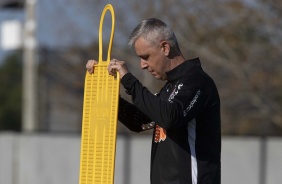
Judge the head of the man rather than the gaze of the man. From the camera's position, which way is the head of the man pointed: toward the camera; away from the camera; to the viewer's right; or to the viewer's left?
to the viewer's left

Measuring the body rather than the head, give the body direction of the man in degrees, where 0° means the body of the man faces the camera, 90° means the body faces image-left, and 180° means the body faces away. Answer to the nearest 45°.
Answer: approximately 90°
